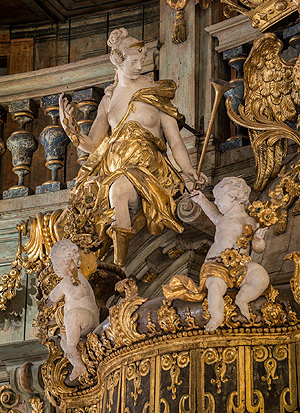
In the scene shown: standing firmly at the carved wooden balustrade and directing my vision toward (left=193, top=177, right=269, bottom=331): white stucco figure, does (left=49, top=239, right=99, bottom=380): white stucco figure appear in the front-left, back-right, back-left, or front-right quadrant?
front-right

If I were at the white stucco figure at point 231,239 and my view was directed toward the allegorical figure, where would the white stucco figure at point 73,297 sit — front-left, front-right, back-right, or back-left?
front-left

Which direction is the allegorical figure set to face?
toward the camera

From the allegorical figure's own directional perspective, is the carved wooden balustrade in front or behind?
behind
